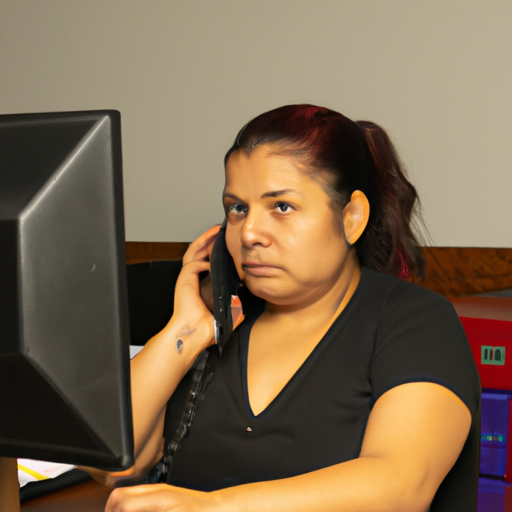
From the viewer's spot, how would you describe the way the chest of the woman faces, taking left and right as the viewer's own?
facing the viewer and to the left of the viewer

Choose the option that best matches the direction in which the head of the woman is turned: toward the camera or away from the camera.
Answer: toward the camera
